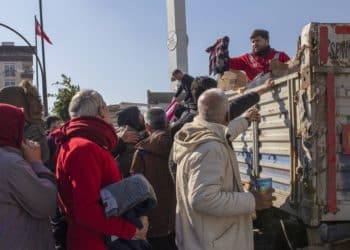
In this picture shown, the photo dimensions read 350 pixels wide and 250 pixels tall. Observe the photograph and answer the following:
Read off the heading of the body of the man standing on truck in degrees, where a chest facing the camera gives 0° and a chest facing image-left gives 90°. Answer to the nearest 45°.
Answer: approximately 45°

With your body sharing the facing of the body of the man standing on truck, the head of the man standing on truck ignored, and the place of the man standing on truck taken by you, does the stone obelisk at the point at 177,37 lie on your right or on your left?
on your right

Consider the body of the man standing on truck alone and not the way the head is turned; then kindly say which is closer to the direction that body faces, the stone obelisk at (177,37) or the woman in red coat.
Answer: the woman in red coat

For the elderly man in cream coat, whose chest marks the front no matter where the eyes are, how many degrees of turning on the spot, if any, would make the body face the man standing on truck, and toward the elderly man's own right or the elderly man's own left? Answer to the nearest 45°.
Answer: approximately 45° to the elderly man's own left

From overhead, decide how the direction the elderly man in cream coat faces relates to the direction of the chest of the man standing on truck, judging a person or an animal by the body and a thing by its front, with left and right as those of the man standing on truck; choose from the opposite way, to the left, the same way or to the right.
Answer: the opposite way

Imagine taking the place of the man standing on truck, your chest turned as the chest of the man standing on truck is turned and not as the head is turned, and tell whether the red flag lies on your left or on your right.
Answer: on your right

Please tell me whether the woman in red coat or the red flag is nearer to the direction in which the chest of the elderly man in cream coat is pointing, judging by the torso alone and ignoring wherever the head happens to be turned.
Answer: the red flag

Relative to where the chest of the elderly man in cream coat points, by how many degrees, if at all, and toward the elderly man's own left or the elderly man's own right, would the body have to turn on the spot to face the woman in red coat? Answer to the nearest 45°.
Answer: approximately 180°

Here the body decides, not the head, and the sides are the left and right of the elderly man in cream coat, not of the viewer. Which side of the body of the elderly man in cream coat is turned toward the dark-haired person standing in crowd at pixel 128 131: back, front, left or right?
left

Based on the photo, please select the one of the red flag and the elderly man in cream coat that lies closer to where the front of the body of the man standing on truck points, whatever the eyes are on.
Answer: the elderly man in cream coat

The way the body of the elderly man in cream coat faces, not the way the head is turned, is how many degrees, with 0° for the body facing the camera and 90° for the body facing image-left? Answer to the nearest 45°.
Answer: approximately 225°
